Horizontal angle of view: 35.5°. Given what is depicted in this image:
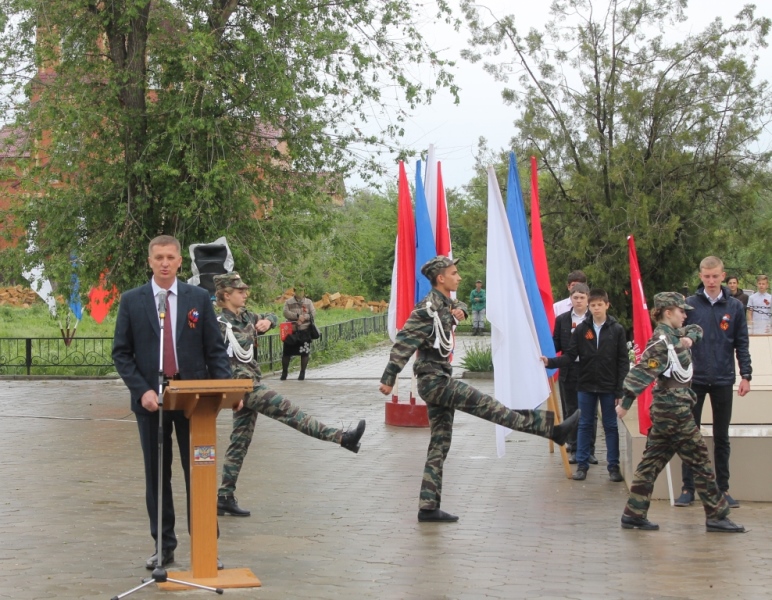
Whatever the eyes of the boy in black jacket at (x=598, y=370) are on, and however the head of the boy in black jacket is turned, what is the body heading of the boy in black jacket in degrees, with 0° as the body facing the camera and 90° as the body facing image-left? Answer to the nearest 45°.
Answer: approximately 0°

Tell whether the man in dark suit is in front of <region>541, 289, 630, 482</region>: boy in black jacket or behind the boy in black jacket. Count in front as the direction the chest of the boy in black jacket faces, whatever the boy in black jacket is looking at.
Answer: in front

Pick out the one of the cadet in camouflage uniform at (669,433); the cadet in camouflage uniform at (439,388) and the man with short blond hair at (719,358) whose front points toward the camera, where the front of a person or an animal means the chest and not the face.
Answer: the man with short blond hair

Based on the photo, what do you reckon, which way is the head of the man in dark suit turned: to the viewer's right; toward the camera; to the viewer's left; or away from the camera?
toward the camera

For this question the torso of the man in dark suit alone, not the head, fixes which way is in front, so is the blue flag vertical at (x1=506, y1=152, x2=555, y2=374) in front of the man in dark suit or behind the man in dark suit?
behind

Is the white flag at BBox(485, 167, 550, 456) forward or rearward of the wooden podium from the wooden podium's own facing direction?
rearward

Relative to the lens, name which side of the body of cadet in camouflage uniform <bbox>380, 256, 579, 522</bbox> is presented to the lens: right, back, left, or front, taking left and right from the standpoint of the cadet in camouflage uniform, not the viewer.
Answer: right

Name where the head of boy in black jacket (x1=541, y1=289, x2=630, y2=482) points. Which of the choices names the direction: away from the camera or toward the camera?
toward the camera

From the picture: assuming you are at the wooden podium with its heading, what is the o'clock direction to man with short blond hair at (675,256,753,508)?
The man with short blond hair is roughly at 8 o'clock from the wooden podium.

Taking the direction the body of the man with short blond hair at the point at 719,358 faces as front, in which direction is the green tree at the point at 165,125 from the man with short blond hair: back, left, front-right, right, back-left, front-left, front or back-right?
back-right

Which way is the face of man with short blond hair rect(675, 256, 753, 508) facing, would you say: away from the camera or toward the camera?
toward the camera

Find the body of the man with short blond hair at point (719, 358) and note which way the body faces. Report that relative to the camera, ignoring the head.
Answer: toward the camera

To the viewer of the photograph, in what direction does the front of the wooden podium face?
facing the viewer

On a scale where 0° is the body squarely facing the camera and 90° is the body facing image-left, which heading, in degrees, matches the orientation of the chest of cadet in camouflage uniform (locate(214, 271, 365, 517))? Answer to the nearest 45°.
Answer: approximately 270°

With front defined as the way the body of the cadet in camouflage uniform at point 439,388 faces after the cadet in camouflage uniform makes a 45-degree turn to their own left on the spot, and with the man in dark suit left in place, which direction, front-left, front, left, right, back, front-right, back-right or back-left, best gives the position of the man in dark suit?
back

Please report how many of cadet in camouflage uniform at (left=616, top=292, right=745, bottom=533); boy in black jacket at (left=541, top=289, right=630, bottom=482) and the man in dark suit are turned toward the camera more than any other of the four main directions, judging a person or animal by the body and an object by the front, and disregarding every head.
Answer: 2

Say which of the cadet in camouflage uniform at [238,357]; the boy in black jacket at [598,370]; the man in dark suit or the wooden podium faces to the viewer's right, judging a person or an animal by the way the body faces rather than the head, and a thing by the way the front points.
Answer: the cadet in camouflage uniform
